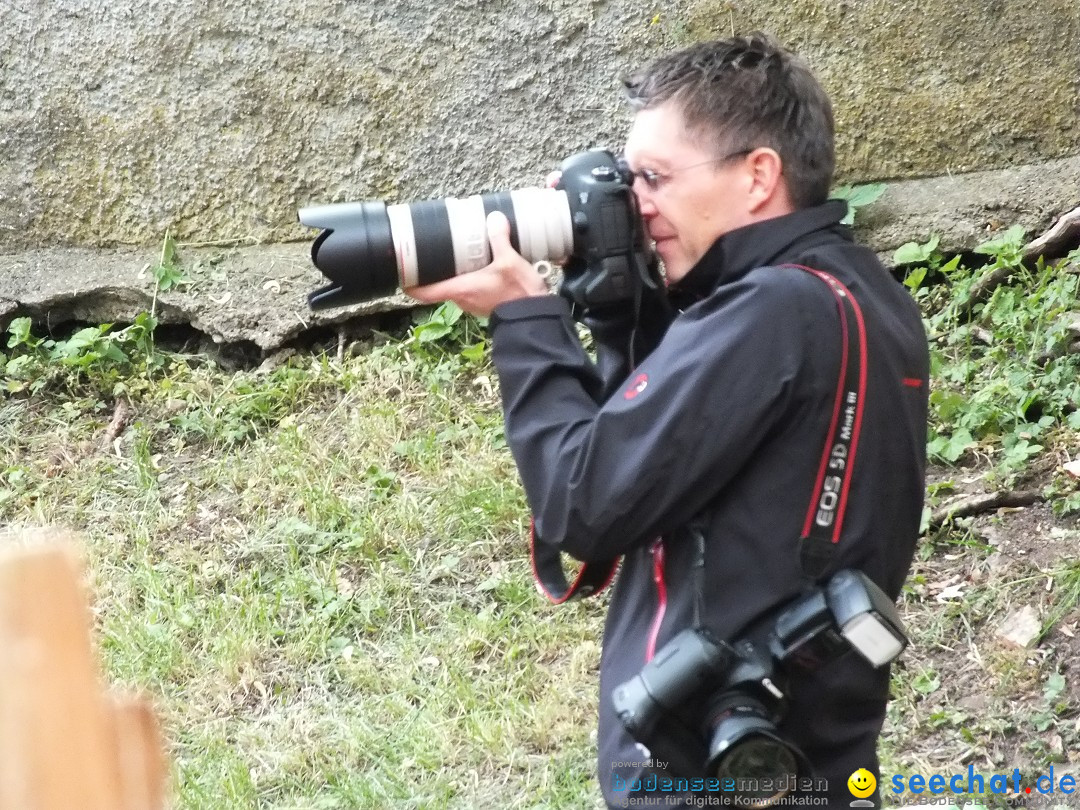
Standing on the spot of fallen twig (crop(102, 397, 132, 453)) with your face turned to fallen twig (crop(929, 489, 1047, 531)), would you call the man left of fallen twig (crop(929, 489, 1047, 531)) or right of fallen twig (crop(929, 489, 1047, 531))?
right

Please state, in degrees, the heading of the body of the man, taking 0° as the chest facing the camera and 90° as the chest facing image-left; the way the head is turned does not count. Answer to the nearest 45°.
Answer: approximately 90°

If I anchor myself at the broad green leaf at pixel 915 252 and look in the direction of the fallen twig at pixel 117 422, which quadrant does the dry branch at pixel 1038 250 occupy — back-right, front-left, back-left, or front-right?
back-left

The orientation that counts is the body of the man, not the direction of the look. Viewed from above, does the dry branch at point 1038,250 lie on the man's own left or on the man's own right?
on the man's own right

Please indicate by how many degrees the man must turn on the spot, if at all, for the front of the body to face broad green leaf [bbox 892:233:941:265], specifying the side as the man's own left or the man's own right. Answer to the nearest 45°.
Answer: approximately 90° to the man's own right

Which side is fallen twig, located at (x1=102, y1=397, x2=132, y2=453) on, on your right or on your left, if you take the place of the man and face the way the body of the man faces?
on your right
